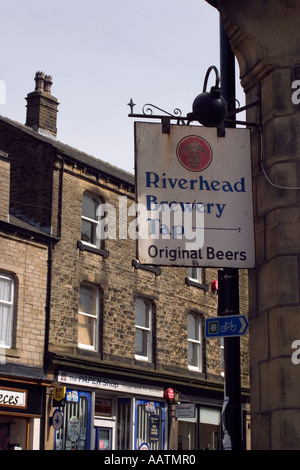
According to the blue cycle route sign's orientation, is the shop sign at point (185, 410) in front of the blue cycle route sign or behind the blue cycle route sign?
behind

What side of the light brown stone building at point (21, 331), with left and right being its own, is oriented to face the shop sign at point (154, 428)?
left

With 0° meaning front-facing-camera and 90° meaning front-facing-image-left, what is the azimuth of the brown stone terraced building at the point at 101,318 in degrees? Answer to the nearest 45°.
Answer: approximately 315°

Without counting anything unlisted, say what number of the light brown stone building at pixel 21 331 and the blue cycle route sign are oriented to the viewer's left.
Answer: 0

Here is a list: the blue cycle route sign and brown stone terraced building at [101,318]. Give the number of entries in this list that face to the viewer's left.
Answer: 0
